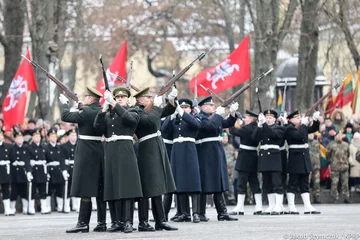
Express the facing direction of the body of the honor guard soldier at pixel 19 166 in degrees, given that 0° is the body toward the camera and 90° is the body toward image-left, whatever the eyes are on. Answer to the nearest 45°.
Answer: approximately 0°

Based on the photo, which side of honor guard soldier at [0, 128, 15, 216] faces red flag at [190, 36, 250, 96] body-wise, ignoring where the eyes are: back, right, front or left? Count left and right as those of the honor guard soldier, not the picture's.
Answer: left

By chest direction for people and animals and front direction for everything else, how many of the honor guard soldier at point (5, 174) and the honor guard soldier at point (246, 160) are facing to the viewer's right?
0
